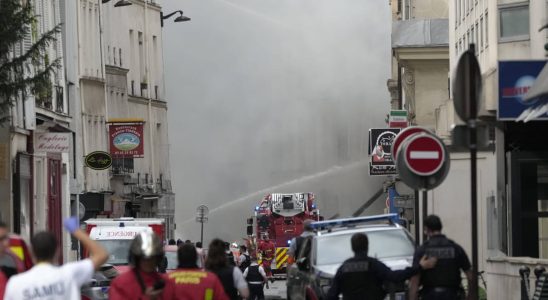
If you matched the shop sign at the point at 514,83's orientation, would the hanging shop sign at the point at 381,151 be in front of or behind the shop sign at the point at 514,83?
behind

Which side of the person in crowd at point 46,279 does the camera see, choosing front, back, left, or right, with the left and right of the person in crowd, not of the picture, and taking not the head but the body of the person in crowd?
back

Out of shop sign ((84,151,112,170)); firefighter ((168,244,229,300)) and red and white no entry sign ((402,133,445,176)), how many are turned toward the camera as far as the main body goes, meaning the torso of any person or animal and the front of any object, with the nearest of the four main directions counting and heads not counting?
2

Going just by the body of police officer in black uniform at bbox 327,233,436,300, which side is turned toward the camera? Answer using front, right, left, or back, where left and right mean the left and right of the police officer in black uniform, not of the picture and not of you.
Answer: back

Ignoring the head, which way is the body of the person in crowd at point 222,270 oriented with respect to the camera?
away from the camera

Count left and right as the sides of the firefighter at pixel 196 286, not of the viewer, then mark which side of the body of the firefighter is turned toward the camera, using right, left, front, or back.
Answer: back

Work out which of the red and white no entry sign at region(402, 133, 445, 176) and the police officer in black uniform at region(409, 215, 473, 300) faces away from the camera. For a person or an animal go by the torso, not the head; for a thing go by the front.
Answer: the police officer in black uniform

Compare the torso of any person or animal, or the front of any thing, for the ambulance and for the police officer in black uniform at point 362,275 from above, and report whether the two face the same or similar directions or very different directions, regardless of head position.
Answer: very different directions

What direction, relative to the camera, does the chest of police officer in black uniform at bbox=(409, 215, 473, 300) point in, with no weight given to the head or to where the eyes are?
away from the camera

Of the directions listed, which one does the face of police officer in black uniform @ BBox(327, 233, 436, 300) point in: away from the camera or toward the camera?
away from the camera

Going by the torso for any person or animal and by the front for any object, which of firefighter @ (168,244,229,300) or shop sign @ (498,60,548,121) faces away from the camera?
the firefighter
